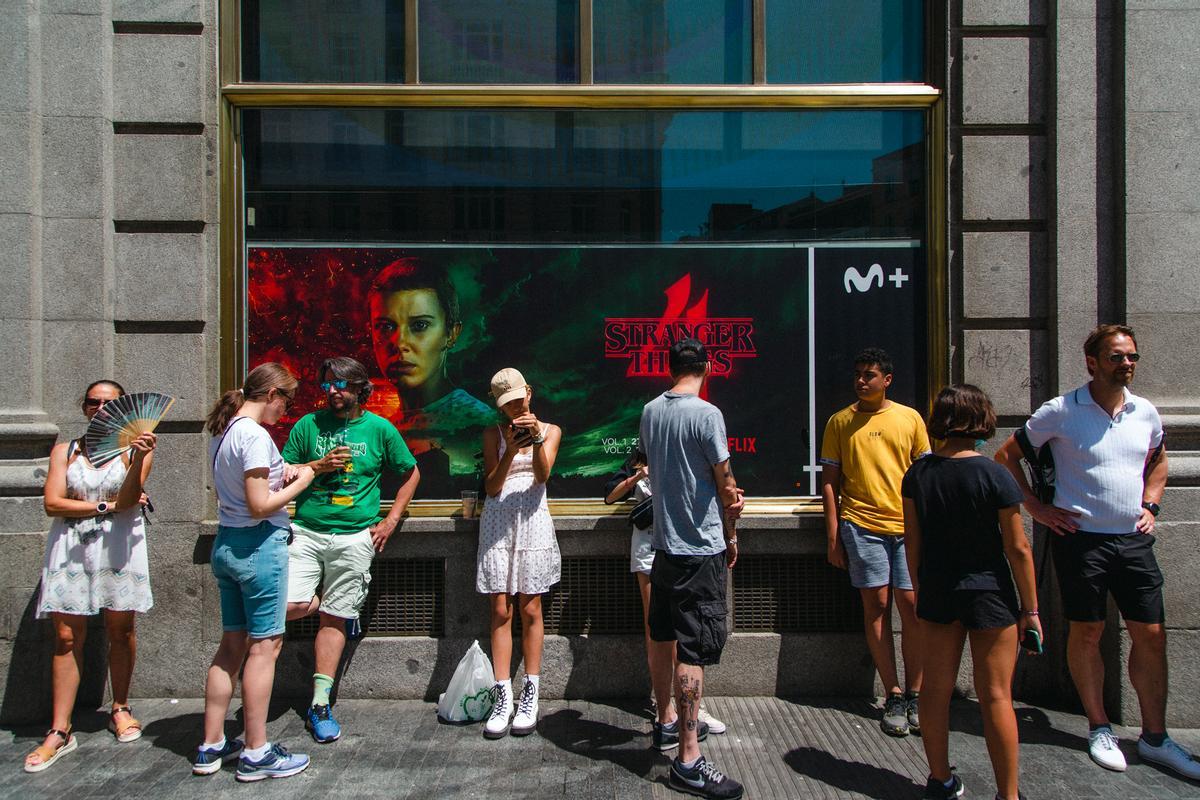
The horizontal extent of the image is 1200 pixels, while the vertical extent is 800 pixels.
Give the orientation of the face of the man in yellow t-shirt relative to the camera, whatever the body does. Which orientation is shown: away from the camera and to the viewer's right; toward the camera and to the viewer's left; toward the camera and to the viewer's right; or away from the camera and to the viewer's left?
toward the camera and to the viewer's left

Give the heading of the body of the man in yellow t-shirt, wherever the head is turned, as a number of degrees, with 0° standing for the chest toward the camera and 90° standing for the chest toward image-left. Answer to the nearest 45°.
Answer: approximately 0°

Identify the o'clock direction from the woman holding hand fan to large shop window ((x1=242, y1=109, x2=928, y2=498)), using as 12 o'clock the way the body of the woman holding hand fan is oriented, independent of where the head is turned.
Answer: The large shop window is roughly at 9 o'clock from the woman holding hand fan.

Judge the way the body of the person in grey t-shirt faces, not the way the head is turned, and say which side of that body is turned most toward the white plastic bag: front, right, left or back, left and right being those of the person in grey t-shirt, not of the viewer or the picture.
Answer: left

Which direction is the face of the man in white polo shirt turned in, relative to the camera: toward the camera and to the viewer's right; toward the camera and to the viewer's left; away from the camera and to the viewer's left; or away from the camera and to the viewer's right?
toward the camera and to the viewer's right

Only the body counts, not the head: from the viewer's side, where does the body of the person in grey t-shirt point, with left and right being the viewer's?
facing away from the viewer and to the right of the viewer

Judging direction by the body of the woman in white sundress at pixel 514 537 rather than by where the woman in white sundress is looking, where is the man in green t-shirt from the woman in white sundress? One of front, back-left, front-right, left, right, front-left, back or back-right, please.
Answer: right

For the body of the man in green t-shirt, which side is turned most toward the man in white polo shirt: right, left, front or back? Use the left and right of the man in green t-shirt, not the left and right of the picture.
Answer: left

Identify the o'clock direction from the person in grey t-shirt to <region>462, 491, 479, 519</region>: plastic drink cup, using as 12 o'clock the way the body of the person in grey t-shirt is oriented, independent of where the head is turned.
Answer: The plastic drink cup is roughly at 9 o'clock from the person in grey t-shirt.
